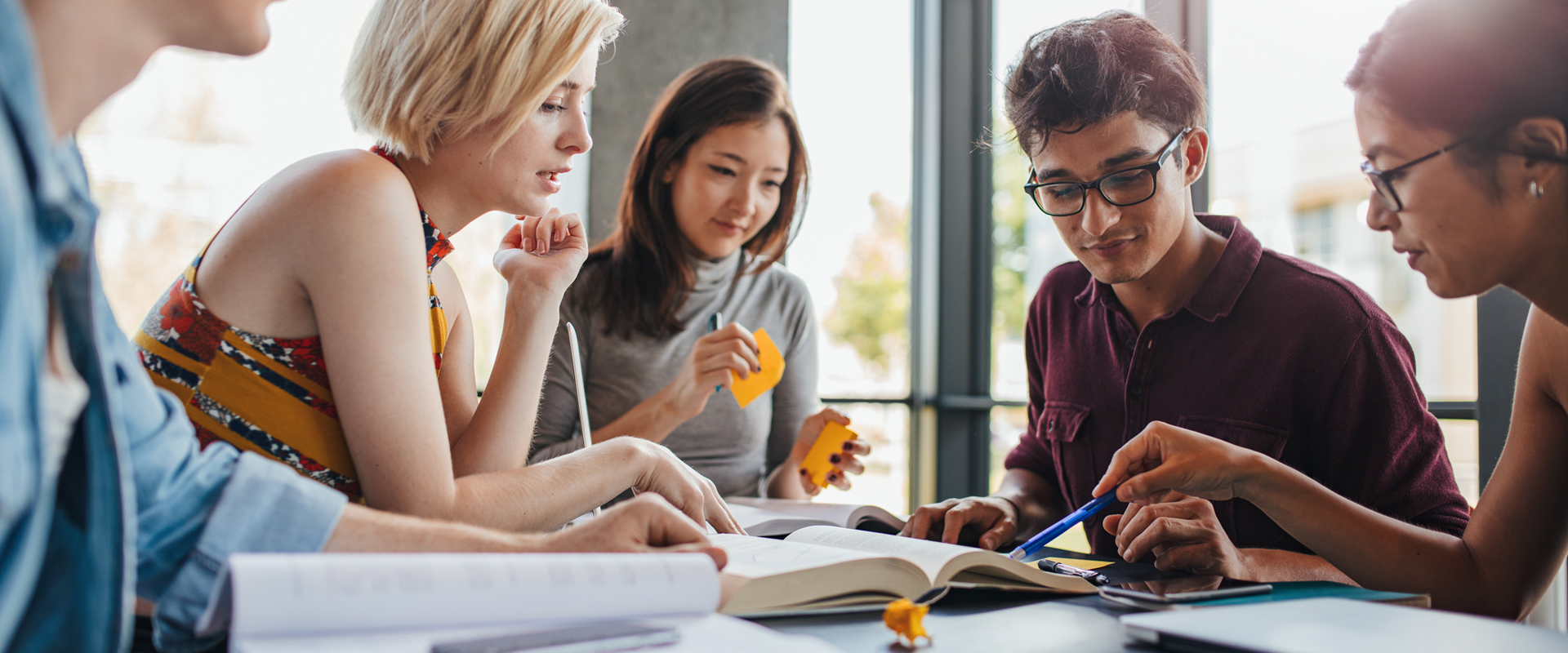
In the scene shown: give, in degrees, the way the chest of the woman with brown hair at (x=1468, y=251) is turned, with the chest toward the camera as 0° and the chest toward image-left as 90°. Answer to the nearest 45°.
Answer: approximately 90°

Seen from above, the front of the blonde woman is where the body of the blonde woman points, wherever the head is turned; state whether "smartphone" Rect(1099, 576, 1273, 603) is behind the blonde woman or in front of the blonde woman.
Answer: in front

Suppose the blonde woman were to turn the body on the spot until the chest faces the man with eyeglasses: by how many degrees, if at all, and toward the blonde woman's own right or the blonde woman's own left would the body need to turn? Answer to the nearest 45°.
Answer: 0° — they already face them

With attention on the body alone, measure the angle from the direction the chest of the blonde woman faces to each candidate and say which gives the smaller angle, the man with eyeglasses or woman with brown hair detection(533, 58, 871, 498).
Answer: the man with eyeglasses

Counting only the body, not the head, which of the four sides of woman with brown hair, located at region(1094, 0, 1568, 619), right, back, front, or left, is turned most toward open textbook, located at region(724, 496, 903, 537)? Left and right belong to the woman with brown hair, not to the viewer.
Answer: front

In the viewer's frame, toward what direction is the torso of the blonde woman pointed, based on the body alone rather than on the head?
to the viewer's right

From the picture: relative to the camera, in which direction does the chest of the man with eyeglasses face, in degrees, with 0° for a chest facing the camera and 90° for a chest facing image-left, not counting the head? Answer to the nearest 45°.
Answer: approximately 45°

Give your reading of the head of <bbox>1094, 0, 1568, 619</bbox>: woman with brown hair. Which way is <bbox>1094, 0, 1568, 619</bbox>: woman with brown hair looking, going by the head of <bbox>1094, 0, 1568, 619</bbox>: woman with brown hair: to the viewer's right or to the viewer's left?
to the viewer's left

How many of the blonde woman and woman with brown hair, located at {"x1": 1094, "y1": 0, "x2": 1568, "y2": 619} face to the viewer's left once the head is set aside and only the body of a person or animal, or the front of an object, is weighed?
1

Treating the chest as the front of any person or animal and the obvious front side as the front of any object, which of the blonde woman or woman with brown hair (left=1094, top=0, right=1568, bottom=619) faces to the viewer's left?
the woman with brown hair

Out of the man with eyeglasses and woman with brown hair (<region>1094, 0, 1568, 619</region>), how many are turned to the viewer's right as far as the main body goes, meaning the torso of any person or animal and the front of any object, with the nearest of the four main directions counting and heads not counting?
0

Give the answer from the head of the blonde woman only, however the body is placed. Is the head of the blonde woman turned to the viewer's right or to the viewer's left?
to the viewer's right
